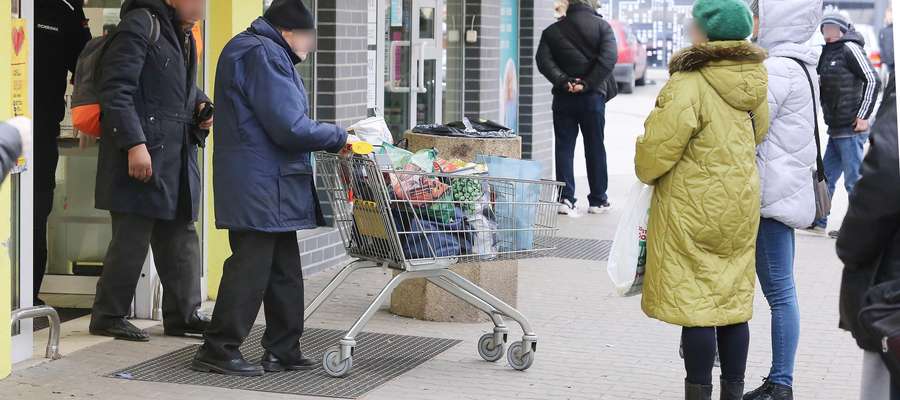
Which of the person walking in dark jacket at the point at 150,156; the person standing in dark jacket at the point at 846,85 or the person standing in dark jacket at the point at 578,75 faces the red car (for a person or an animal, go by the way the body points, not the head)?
the person standing in dark jacket at the point at 578,75

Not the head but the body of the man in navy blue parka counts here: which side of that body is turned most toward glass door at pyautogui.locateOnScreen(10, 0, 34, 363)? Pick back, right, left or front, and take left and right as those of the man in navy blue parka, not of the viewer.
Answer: back

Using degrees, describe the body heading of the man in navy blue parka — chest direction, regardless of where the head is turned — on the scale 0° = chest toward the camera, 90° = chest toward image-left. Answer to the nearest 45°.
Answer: approximately 270°

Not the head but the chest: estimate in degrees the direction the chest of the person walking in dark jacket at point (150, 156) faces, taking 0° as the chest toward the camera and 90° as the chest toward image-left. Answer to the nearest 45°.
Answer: approximately 315°

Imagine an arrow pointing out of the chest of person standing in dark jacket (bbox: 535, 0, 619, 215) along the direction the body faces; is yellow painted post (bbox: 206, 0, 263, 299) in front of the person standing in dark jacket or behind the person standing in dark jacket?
behind

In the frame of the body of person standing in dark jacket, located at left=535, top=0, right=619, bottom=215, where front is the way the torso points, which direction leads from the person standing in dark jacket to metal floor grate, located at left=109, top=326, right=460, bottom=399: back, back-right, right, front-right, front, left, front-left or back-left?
back

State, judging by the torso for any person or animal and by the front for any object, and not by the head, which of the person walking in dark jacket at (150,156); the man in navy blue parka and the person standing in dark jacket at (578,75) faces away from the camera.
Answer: the person standing in dark jacket at (578,75)

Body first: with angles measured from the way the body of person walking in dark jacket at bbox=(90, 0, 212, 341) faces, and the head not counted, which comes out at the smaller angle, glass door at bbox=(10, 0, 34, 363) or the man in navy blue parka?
the man in navy blue parka

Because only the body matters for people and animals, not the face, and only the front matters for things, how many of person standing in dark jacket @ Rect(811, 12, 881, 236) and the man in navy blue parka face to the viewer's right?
1

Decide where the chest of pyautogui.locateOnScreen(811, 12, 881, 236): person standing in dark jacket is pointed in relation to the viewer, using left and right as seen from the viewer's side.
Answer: facing the viewer and to the left of the viewer

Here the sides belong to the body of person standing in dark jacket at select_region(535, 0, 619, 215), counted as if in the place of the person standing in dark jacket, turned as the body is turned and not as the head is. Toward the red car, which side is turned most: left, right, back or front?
front

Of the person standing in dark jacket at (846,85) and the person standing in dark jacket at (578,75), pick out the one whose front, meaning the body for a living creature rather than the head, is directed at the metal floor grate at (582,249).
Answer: the person standing in dark jacket at (846,85)

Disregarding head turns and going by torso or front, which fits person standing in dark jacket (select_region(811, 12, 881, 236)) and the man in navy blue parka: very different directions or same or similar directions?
very different directions

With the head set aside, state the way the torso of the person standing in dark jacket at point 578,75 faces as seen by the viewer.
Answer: away from the camera

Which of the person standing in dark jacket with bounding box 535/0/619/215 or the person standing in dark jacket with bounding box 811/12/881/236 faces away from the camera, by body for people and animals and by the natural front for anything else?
the person standing in dark jacket with bounding box 535/0/619/215

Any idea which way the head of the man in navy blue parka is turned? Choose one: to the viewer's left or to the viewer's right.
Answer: to the viewer's right
